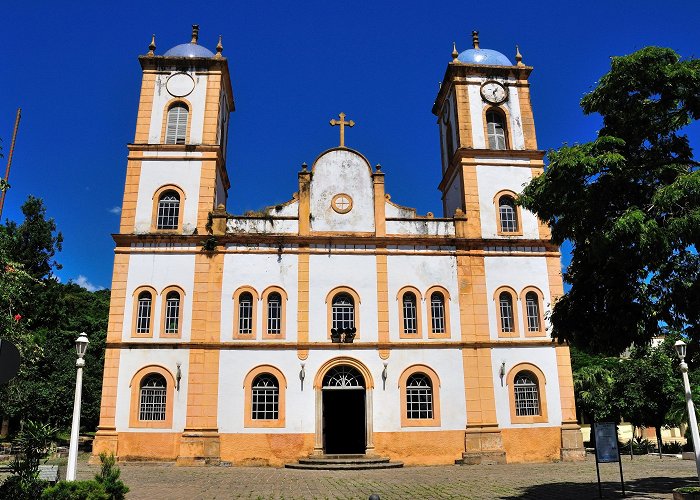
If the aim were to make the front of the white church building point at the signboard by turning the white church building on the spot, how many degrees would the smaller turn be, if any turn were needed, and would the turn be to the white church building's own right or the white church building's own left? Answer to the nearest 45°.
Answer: approximately 45° to the white church building's own left

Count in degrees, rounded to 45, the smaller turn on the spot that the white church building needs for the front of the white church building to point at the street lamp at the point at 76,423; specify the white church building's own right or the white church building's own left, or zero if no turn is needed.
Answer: approximately 45° to the white church building's own right

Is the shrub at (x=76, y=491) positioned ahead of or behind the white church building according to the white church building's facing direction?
ahead

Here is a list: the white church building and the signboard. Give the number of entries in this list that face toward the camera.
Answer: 2

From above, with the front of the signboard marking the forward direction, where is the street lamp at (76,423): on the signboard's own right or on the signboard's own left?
on the signboard's own right

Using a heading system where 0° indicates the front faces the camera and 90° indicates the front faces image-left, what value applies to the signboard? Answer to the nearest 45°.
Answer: approximately 0°

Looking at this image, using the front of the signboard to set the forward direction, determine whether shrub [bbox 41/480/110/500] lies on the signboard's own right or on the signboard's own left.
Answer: on the signboard's own right
